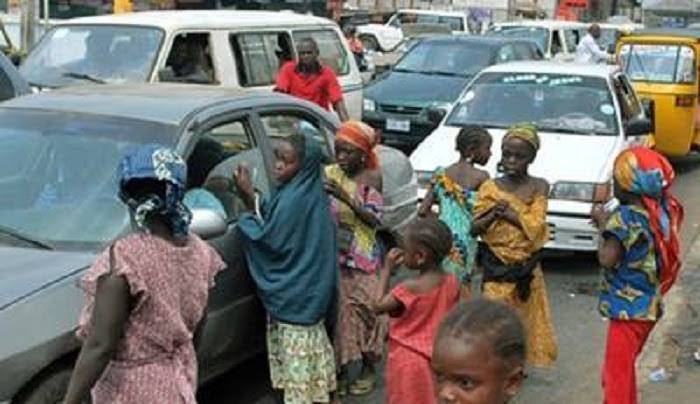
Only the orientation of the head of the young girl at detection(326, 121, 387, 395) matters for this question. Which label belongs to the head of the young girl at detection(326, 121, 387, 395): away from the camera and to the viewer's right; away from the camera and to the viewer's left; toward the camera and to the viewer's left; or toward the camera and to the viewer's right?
toward the camera and to the viewer's left

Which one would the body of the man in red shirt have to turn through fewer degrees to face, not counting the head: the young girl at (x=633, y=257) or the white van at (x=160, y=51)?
the young girl

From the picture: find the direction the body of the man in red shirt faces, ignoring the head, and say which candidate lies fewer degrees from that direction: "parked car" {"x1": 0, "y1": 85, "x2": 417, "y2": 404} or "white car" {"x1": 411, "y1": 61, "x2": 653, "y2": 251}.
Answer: the parked car

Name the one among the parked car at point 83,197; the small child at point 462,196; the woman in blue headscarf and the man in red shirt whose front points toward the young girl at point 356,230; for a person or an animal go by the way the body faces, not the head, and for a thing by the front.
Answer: the man in red shirt

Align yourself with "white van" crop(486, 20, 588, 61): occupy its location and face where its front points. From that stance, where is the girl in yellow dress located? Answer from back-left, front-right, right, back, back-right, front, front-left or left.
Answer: front-left

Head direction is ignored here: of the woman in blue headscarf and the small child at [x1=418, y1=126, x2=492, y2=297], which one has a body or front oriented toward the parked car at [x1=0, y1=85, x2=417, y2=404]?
the woman in blue headscarf

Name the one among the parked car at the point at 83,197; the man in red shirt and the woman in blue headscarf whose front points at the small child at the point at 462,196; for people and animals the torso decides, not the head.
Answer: the man in red shirt

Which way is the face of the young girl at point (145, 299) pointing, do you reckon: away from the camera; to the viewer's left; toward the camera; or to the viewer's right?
away from the camera

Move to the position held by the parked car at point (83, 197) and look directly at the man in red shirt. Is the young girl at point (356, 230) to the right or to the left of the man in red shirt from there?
right

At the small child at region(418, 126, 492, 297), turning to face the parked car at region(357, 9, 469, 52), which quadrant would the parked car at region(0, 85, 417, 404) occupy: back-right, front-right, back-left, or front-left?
back-left

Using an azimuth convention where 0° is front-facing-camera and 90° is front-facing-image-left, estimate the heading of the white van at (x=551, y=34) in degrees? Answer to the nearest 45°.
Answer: approximately 45°
